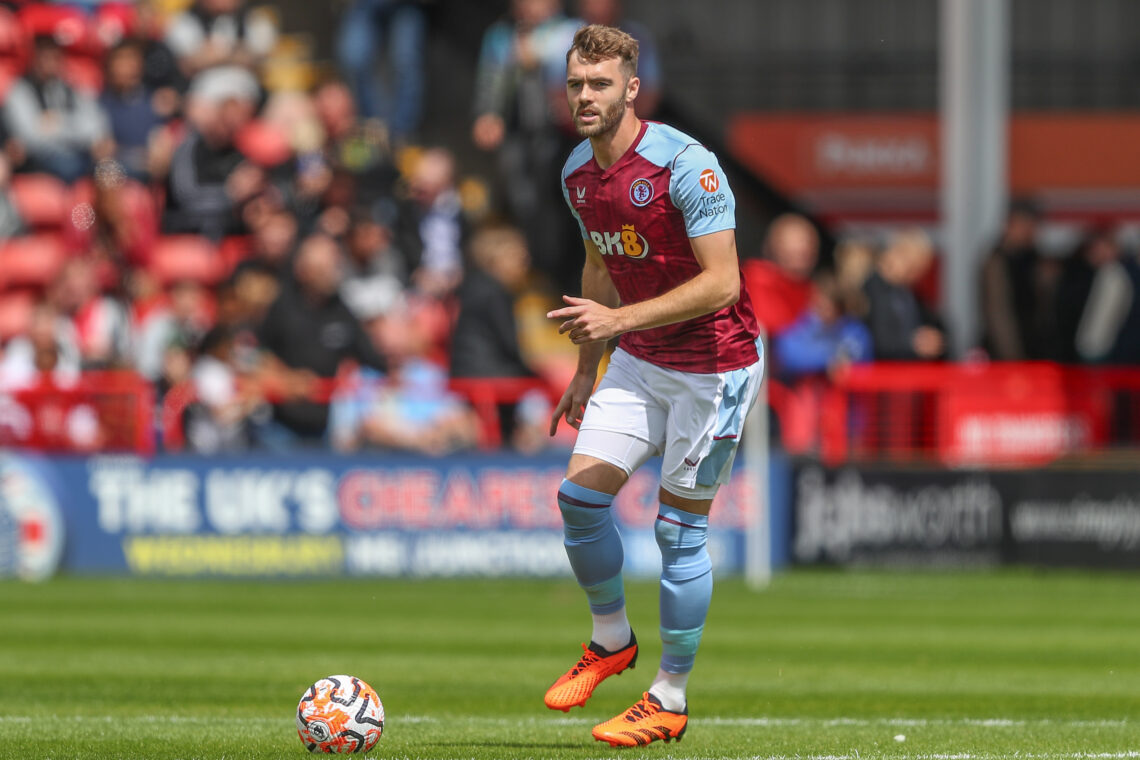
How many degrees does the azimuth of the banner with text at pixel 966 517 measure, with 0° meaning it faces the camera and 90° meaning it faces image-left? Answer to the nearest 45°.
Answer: approximately 0°

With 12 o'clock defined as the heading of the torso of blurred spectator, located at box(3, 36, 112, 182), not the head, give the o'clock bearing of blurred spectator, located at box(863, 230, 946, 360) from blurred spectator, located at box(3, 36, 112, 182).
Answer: blurred spectator, located at box(863, 230, 946, 360) is roughly at 10 o'clock from blurred spectator, located at box(3, 36, 112, 182).

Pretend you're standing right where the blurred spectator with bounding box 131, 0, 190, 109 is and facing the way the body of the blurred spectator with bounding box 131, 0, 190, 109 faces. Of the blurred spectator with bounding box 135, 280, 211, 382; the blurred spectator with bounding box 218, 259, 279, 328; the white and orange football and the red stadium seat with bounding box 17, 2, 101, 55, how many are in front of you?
3
